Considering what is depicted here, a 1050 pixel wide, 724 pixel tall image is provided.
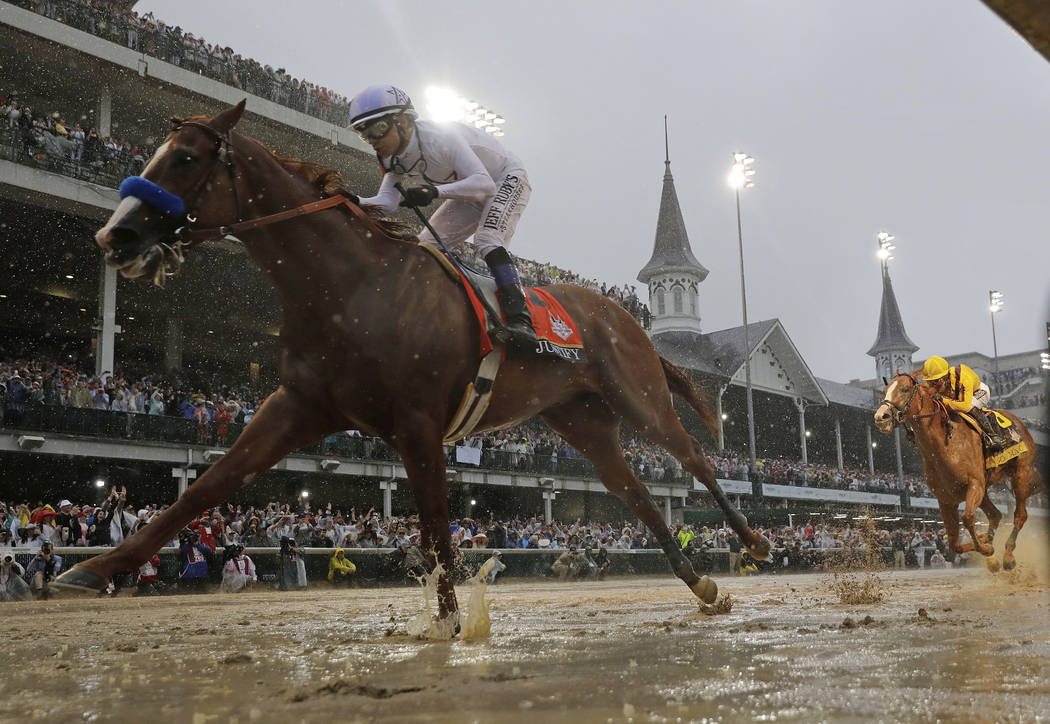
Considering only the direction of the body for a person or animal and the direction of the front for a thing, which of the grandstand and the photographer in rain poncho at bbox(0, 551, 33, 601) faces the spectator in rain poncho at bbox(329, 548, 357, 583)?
the grandstand

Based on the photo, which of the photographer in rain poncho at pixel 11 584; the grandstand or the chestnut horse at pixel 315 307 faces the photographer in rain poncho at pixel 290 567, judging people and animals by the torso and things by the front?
the grandstand

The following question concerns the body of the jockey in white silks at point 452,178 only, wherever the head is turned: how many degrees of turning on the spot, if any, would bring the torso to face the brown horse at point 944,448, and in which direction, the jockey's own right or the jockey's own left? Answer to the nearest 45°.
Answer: approximately 180°

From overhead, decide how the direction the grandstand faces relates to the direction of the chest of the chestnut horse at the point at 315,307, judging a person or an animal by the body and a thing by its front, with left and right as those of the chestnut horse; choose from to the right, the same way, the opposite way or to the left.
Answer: to the left

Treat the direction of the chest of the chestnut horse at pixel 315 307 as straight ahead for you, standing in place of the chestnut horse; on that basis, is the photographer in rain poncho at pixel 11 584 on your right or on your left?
on your right

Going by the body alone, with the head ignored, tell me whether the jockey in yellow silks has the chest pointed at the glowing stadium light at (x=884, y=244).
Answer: no

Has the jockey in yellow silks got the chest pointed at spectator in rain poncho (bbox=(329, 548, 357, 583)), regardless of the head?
no

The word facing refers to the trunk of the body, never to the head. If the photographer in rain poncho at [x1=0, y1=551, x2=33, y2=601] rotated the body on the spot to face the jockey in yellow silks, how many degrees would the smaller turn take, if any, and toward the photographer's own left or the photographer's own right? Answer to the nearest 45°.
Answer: approximately 45° to the photographer's own left

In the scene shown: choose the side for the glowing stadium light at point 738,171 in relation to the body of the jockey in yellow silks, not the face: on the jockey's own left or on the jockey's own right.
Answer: on the jockey's own right

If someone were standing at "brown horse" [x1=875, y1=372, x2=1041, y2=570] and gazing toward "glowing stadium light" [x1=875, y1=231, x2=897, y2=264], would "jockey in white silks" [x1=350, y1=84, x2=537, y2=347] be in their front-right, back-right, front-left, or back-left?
back-left

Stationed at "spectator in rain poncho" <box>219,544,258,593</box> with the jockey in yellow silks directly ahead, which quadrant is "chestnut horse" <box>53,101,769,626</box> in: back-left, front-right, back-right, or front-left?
front-right

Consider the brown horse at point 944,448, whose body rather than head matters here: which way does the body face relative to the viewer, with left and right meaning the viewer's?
facing the viewer and to the left of the viewer

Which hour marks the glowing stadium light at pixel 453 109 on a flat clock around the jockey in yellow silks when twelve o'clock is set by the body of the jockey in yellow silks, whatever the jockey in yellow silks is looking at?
The glowing stadium light is roughly at 3 o'clock from the jockey in yellow silks.

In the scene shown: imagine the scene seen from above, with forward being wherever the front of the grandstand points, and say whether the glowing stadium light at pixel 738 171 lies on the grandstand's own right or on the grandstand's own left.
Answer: on the grandstand's own left

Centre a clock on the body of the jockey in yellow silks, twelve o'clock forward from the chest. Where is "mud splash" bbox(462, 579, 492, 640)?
The mud splash is roughly at 11 o'clock from the jockey in yellow silks.

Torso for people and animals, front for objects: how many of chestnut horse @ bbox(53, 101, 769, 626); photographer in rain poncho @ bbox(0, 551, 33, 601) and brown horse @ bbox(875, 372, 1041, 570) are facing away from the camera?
0

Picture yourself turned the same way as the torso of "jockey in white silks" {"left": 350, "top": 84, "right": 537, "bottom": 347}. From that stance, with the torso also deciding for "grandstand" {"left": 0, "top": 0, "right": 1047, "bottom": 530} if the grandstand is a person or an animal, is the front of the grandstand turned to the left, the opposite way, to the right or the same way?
to the left

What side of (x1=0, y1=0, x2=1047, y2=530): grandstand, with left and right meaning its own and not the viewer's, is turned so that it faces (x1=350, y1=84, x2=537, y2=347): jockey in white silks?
front

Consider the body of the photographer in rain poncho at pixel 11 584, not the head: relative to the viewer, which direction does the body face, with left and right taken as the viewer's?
facing the viewer

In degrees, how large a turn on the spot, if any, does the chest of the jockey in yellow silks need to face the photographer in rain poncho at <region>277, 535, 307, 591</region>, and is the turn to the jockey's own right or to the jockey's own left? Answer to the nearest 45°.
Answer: approximately 45° to the jockey's own right

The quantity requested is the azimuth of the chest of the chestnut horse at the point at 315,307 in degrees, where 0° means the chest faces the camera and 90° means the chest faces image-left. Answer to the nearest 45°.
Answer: approximately 45°
